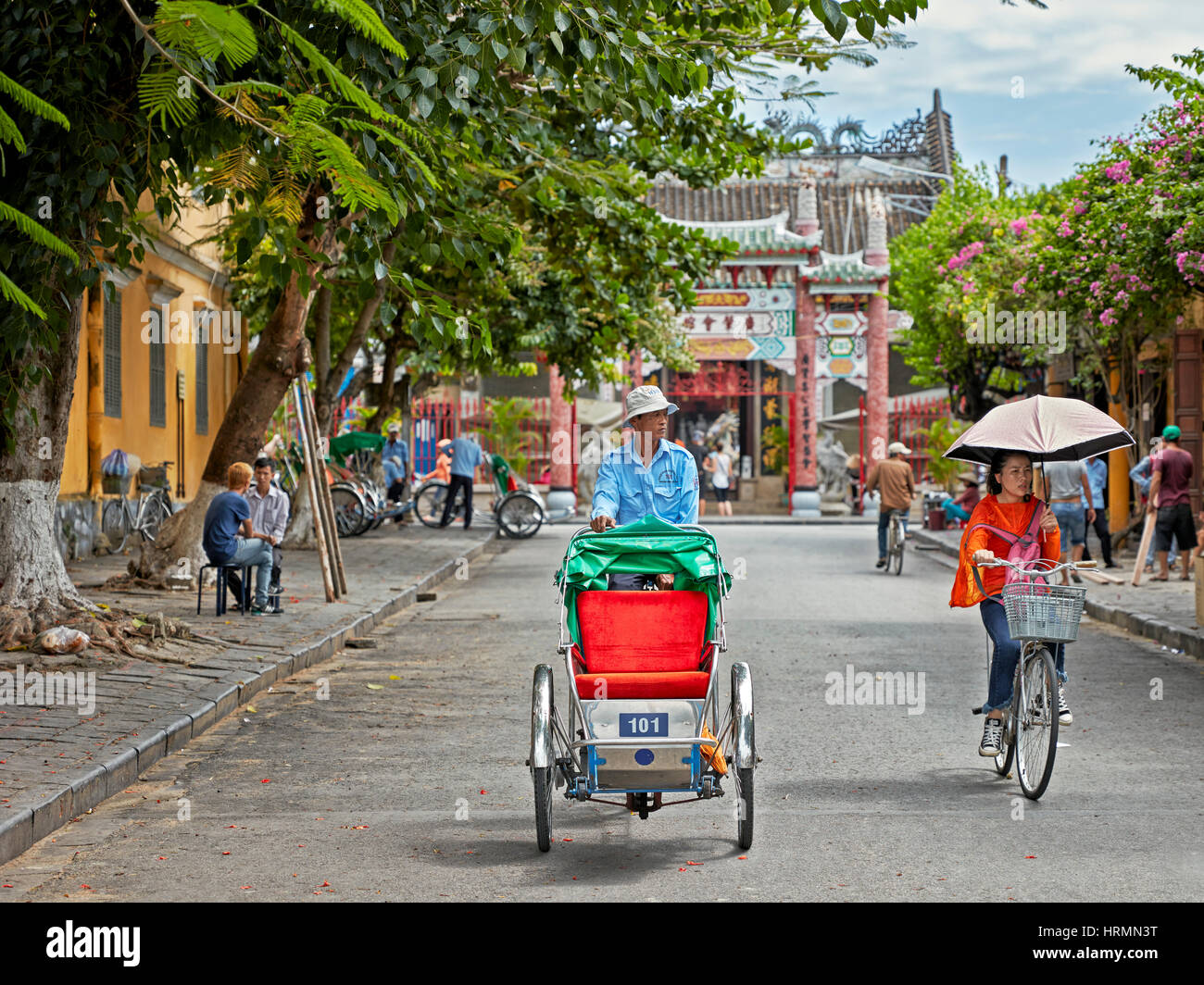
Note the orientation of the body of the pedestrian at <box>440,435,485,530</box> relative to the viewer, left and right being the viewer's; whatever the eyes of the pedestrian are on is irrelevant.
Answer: facing away from the viewer

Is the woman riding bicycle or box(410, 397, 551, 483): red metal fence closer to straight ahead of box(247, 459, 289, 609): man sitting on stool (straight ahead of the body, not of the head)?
the woman riding bicycle

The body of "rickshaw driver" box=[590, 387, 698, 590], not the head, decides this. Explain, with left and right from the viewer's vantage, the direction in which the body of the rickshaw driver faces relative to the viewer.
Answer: facing the viewer

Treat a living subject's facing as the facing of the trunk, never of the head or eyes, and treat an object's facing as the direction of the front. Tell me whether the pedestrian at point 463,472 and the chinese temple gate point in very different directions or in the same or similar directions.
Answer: very different directions

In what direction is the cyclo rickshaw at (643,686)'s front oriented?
toward the camera

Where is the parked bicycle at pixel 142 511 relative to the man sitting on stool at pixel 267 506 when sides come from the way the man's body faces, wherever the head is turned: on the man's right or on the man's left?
on the man's right

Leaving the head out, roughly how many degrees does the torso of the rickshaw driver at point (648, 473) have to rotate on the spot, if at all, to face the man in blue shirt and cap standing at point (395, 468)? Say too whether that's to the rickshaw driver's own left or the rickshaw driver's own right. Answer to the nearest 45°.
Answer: approximately 180°

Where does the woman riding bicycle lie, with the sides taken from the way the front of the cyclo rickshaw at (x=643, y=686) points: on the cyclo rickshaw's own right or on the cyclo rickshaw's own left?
on the cyclo rickshaw's own left
